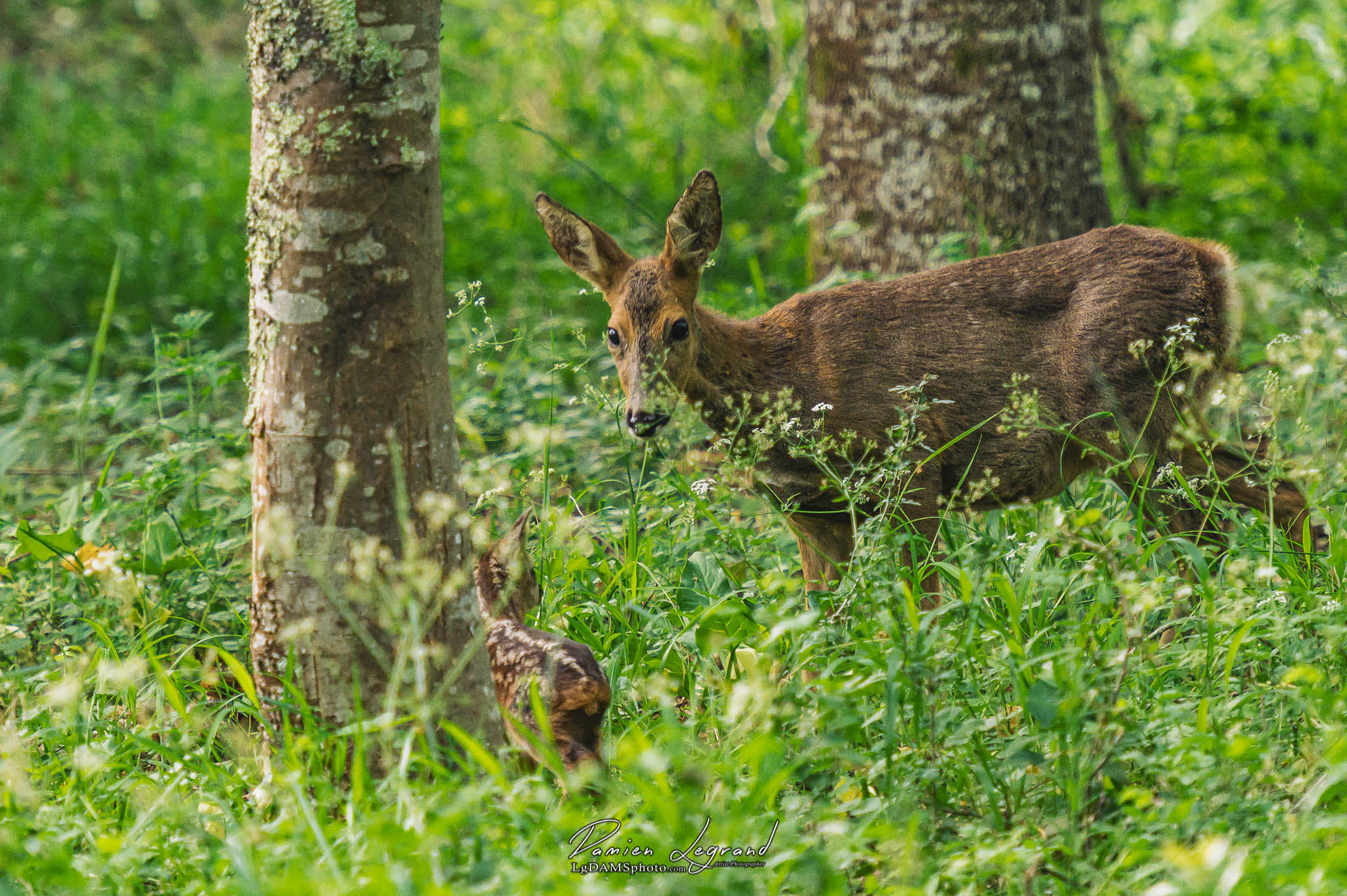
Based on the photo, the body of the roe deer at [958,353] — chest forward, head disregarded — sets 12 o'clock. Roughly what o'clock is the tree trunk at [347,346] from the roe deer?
The tree trunk is roughly at 10 o'clock from the roe deer.

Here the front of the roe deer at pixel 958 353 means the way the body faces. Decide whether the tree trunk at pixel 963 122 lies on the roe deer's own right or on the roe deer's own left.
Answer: on the roe deer's own right

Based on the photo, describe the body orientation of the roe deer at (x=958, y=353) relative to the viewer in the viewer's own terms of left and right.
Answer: facing to the left of the viewer

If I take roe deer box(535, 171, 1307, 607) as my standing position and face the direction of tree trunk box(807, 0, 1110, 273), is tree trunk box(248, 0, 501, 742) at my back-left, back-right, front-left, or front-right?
back-left

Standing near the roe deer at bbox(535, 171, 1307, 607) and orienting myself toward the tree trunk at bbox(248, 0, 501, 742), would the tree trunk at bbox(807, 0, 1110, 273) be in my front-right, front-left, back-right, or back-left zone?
back-right
